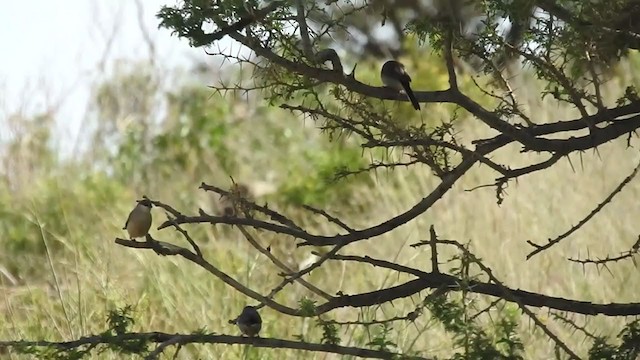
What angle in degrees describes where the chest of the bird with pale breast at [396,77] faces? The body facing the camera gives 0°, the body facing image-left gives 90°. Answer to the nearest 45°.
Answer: approximately 90°

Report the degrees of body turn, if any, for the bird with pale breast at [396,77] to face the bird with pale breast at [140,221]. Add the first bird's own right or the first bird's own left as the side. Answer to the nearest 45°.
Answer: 0° — it already faces it
